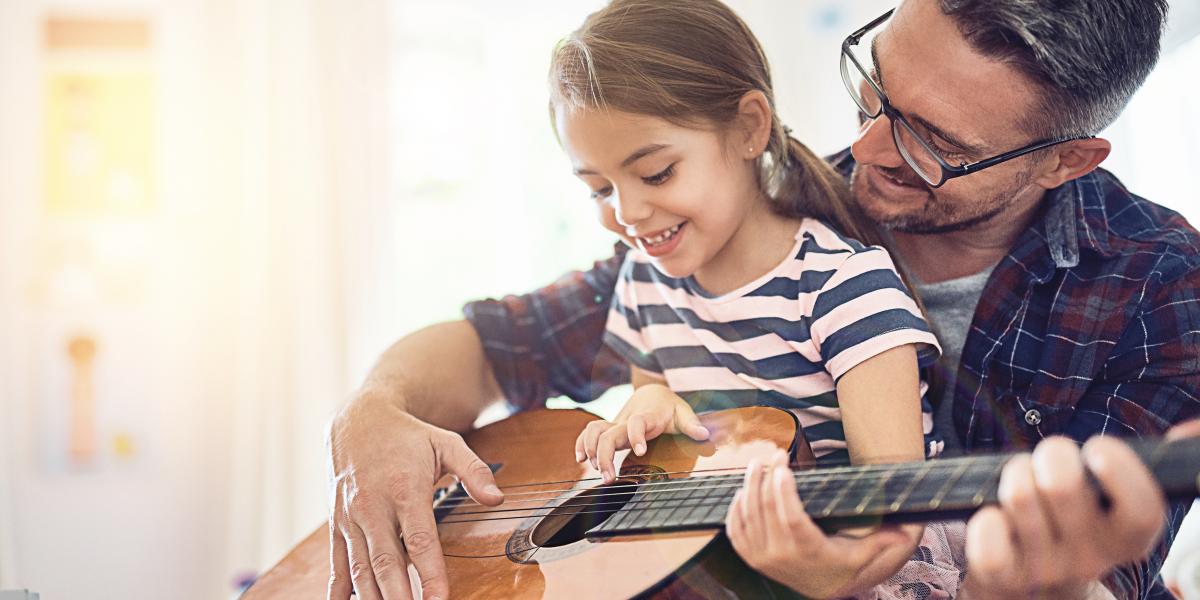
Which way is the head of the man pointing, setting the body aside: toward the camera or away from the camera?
toward the camera

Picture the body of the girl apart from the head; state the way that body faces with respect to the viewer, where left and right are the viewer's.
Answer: facing the viewer and to the left of the viewer

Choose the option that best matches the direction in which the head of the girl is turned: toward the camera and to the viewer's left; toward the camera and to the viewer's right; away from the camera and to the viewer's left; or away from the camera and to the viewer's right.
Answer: toward the camera and to the viewer's left

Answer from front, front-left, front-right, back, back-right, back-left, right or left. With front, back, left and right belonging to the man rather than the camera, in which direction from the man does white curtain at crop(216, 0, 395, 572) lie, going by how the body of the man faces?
right

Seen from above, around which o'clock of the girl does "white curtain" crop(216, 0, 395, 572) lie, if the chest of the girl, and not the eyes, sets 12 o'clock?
The white curtain is roughly at 3 o'clock from the girl.
